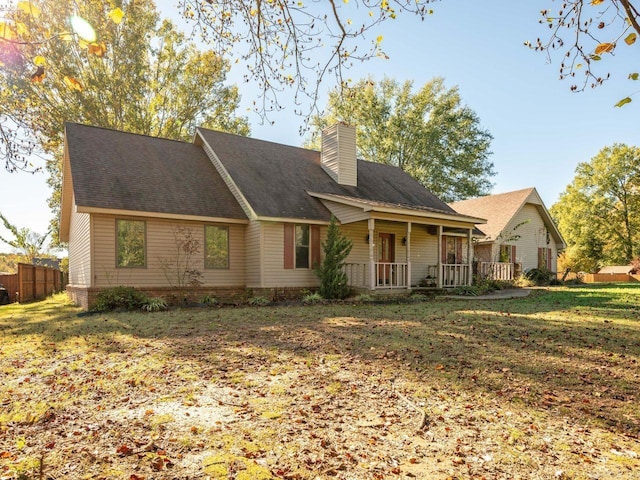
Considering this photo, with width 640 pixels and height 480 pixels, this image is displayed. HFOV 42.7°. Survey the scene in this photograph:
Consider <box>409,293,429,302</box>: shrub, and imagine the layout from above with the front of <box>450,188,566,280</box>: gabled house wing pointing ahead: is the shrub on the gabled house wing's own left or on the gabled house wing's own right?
on the gabled house wing's own right

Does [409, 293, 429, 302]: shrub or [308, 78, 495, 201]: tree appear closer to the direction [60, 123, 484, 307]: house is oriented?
the shrub

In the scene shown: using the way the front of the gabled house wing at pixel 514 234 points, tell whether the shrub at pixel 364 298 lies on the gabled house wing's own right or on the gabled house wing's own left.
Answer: on the gabled house wing's own right

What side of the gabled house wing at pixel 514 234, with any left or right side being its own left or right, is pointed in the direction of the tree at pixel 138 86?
right

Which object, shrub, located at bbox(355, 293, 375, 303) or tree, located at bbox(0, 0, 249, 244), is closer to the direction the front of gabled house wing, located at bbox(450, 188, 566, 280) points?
the shrub

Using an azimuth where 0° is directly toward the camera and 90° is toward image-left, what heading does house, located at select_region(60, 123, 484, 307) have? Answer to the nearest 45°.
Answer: approximately 315°

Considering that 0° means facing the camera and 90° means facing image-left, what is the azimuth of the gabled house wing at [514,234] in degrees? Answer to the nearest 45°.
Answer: approximately 315°
